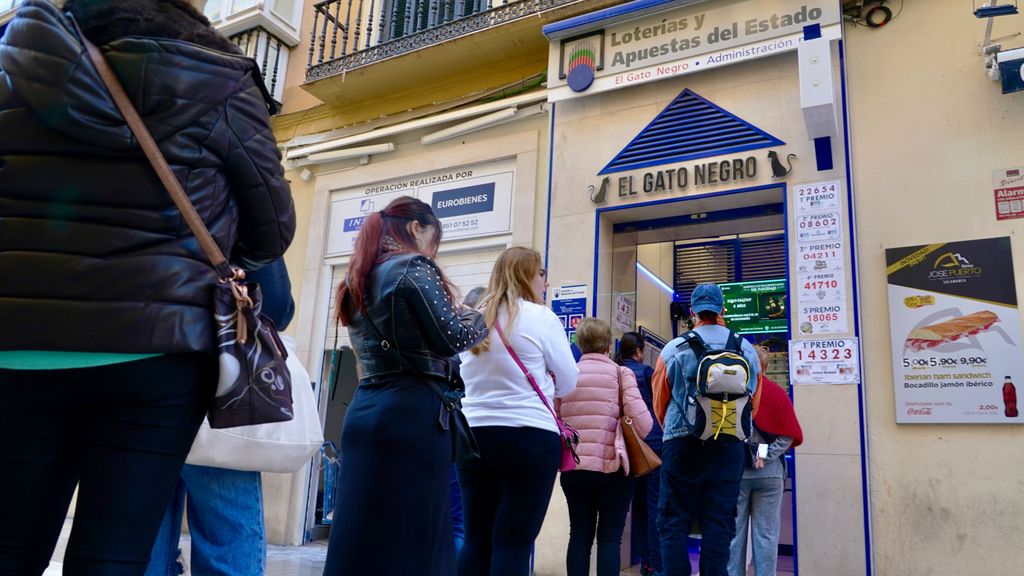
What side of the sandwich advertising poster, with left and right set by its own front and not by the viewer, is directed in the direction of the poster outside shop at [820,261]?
right

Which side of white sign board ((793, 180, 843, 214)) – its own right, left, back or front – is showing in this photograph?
front

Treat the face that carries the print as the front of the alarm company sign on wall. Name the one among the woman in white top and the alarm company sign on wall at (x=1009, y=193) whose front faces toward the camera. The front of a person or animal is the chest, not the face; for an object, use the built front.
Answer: the alarm company sign on wall

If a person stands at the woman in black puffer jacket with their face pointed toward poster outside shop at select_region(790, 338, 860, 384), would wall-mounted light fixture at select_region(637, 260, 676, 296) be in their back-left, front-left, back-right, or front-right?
front-left

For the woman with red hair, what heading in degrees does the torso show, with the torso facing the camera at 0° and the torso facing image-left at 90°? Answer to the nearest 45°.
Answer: approximately 225°

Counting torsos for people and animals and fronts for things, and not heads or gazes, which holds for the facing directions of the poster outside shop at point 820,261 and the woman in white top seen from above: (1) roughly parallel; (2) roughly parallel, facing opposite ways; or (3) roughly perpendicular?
roughly parallel, facing opposite ways

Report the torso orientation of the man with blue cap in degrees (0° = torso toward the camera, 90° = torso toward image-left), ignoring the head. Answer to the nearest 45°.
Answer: approximately 180°

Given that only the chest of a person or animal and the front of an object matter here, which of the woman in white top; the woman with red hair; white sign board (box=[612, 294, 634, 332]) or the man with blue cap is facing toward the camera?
the white sign board

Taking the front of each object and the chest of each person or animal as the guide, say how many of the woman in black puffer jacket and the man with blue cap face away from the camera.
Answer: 2

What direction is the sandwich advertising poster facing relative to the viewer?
toward the camera

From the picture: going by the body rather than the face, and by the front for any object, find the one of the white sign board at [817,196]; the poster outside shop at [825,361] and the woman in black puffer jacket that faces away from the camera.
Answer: the woman in black puffer jacket

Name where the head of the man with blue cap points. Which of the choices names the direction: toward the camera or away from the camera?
away from the camera

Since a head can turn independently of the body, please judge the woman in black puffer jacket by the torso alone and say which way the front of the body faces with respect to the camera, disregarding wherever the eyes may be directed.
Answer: away from the camera

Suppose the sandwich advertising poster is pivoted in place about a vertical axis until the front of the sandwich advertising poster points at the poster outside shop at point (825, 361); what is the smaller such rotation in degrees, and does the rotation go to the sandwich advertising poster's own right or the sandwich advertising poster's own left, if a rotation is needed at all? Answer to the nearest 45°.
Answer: approximately 90° to the sandwich advertising poster's own right
